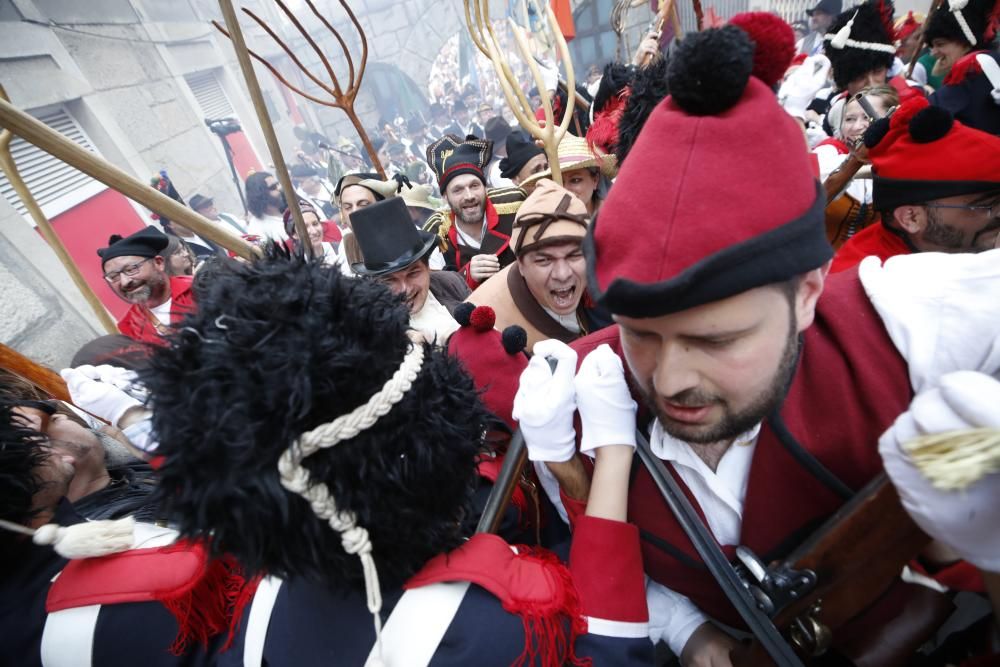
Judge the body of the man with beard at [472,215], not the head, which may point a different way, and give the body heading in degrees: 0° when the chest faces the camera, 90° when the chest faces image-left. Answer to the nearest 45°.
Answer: approximately 0°

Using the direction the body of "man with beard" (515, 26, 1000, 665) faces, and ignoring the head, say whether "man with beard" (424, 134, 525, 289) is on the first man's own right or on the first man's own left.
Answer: on the first man's own right

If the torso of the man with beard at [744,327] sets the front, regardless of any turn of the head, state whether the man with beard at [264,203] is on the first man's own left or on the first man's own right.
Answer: on the first man's own right

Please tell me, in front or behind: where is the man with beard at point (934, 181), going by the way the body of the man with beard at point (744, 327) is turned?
behind

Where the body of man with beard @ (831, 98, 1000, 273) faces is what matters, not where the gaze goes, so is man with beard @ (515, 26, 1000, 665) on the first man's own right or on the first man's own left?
on the first man's own right

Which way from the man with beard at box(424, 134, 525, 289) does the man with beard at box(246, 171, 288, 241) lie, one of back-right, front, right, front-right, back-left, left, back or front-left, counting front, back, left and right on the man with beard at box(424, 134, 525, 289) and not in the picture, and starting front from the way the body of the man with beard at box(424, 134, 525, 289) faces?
back-right

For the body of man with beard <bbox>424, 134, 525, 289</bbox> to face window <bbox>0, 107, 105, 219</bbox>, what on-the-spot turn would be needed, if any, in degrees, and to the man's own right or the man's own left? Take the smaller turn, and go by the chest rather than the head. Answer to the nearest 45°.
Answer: approximately 135° to the man's own right
